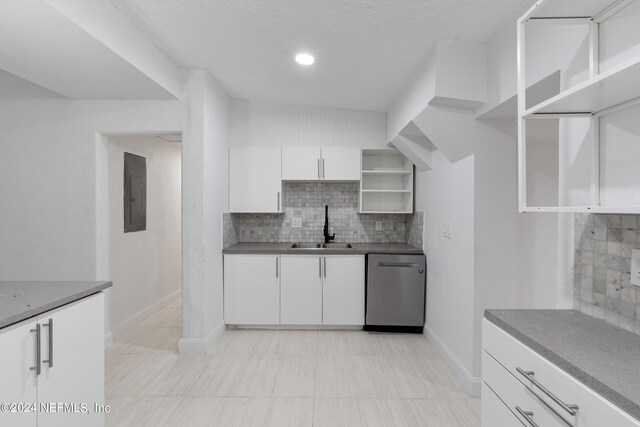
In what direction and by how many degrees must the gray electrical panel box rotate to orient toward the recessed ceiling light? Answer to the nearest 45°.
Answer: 0° — it already faces it

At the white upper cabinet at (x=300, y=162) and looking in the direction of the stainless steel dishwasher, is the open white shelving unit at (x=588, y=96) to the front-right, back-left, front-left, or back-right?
front-right

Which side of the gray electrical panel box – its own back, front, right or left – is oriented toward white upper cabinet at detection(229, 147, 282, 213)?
front

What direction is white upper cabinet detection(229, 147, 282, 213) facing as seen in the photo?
toward the camera

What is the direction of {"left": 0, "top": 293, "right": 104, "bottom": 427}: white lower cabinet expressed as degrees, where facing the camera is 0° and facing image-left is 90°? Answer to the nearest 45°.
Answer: approximately 315°

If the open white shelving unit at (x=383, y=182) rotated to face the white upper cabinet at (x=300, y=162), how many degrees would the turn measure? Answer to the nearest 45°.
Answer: approximately 45° to its right

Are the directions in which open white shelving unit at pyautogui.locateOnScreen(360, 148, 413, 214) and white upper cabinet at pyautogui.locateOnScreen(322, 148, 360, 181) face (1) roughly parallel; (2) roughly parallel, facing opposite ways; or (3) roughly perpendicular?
roughly parallel

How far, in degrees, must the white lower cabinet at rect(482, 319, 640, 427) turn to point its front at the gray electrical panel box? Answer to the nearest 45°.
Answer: approximately 45° to its right

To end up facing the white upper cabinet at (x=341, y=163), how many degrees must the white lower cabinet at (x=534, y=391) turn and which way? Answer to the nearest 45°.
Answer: approximately 90° to its right

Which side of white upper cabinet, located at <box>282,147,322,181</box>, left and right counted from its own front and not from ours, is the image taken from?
front

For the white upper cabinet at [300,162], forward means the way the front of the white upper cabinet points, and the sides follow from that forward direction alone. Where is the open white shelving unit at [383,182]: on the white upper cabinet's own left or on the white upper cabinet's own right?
on the white upper cabinet's own left

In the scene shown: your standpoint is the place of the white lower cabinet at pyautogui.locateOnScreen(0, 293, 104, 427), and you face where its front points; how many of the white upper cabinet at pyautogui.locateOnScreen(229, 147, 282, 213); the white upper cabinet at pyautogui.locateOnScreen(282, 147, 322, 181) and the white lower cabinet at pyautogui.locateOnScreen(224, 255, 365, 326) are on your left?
3

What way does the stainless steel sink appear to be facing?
toward the camera

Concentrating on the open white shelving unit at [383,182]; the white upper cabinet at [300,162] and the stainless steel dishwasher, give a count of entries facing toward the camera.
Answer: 3

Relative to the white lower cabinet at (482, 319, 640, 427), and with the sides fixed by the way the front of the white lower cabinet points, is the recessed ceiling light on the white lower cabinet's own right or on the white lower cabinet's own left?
on the white lower cabinet's own right

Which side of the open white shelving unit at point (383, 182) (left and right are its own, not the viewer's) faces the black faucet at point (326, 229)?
right

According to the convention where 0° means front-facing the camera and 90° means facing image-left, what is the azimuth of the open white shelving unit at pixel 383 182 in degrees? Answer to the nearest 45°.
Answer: approximately 0°
